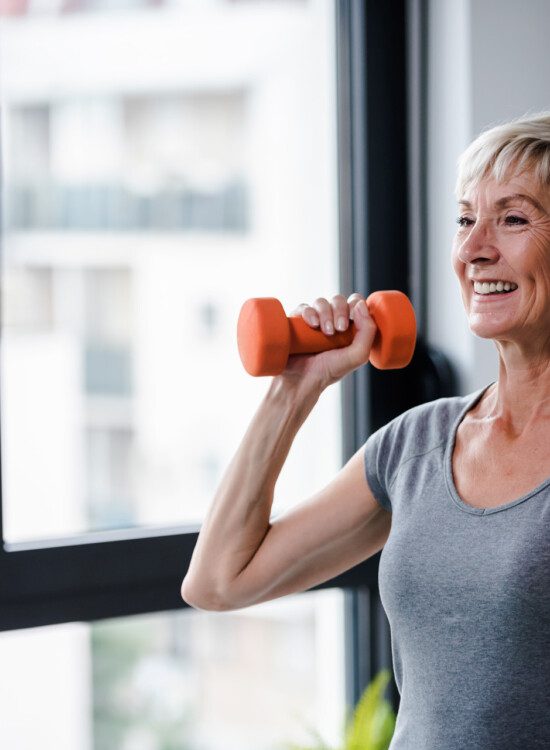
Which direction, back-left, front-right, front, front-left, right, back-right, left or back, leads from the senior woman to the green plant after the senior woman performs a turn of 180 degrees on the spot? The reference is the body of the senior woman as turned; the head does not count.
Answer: front-left

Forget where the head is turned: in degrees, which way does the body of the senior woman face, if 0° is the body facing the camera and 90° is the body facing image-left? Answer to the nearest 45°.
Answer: approximately 45°

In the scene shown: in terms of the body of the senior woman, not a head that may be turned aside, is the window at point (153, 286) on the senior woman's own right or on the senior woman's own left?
on the senior woman's own right
